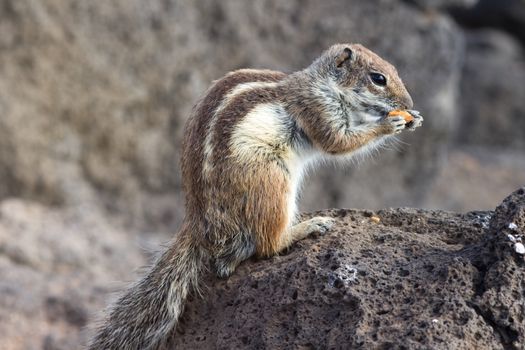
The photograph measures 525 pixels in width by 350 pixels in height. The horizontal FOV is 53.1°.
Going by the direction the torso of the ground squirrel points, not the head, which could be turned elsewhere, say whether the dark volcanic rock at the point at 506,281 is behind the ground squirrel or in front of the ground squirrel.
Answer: in front

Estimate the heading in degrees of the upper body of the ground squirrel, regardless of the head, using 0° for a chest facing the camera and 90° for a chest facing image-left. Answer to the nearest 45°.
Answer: approximately 270°
